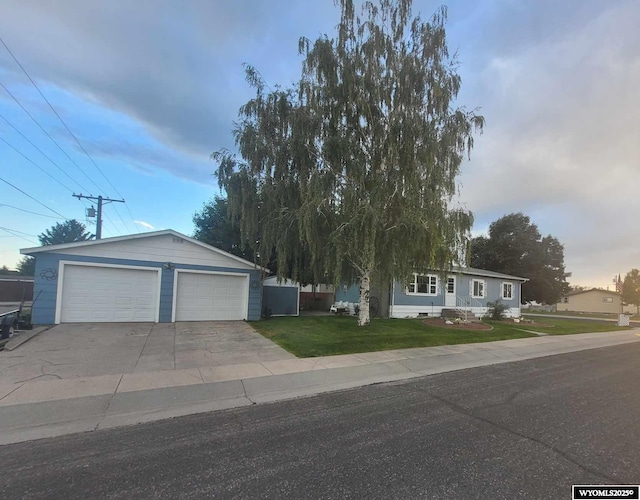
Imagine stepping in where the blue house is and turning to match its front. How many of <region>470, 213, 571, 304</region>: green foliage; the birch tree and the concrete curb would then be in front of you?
2

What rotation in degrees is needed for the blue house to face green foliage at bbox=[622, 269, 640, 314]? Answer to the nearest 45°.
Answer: approximately 135° to its left

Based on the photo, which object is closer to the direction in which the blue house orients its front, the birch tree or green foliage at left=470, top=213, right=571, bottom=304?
the birch tree

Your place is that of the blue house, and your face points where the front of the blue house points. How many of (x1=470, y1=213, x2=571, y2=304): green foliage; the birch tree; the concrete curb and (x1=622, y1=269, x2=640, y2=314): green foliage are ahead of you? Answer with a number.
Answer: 2

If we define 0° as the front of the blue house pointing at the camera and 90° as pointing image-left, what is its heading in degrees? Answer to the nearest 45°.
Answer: approximately 0°

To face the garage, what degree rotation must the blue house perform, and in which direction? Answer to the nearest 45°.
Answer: approximately 45° to its right

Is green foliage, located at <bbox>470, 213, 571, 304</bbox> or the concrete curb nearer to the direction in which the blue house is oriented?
the concrete curb

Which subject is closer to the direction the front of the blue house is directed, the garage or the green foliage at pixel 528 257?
the garage

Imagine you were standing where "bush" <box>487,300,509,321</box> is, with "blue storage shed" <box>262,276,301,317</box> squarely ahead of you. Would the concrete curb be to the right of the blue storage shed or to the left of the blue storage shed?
left

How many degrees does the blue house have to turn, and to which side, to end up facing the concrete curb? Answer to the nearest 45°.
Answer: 0° — it already faces it

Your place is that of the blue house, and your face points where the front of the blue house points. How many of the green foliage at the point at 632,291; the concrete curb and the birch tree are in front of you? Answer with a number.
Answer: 2
